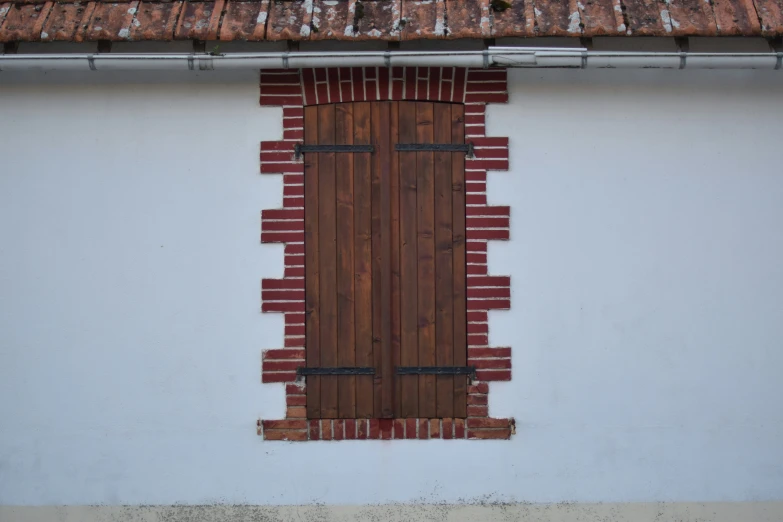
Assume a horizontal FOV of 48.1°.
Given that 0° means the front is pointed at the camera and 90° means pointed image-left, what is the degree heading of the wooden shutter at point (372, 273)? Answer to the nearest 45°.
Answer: approximately 0°

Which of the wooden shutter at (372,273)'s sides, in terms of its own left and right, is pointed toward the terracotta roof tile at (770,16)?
left

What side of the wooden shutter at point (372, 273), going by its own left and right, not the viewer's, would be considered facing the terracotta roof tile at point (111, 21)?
right

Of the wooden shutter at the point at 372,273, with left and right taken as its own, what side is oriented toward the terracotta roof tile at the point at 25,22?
right

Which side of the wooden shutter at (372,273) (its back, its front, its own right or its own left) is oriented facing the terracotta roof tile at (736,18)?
left

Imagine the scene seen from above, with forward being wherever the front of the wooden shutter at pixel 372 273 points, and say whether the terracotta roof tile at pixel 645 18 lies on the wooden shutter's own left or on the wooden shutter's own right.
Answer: on the wooden shutter's own left
